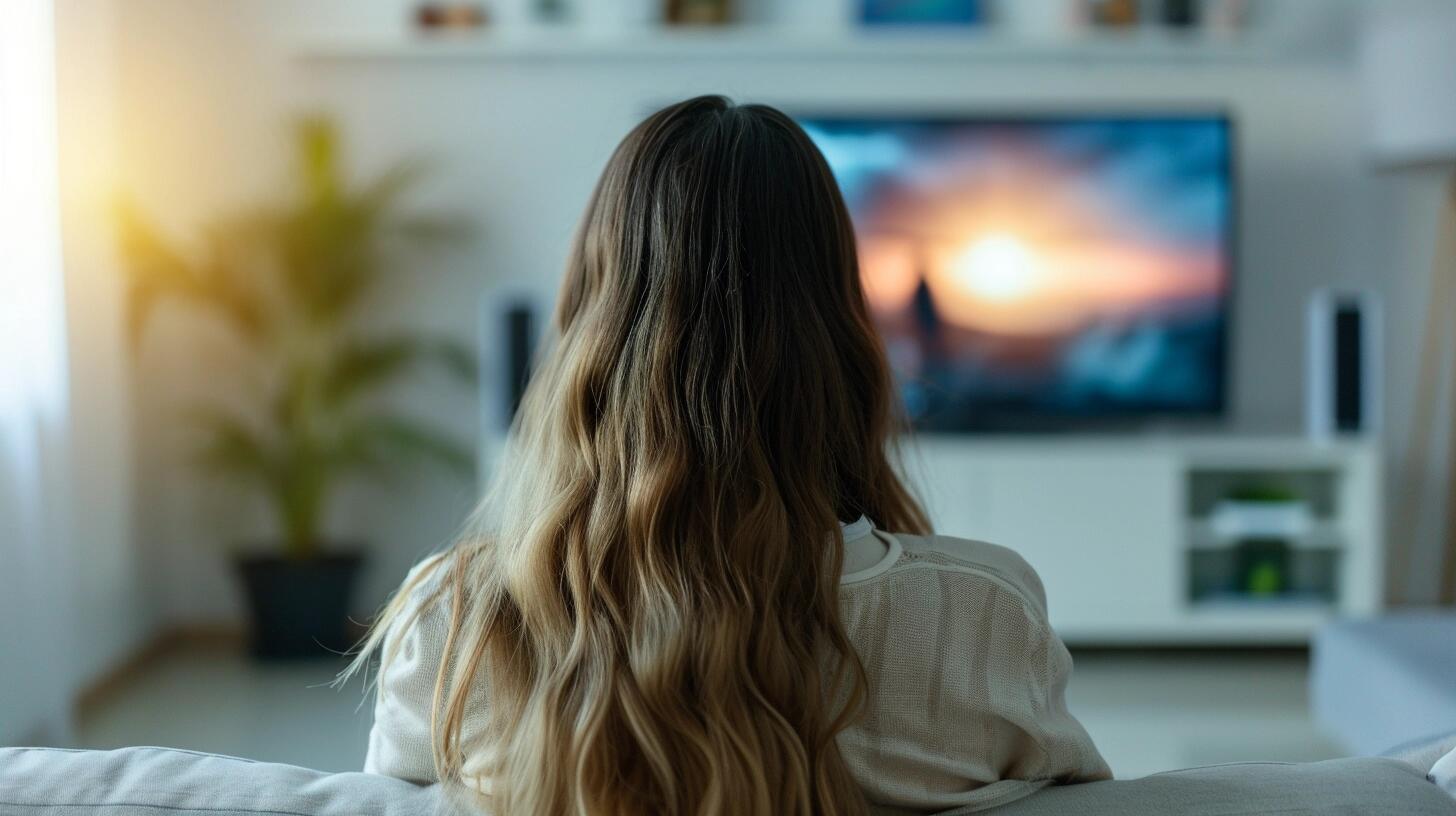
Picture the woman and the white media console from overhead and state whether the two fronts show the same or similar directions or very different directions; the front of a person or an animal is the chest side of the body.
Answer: very different directions

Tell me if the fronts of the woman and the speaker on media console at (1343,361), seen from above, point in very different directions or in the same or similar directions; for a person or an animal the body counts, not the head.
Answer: very different directions

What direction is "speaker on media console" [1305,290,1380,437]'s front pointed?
toward the camera

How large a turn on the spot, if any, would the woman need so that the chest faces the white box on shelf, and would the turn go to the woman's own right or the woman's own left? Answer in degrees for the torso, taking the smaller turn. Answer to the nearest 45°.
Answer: approximately 45° to the woman's own right

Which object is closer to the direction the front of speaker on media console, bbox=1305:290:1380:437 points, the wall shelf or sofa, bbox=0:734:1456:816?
the sofa

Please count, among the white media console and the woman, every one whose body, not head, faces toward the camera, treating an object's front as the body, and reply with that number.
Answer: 1

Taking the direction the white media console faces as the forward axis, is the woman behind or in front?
in front

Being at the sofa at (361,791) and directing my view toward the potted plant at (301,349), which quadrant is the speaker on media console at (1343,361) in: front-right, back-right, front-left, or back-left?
front-right

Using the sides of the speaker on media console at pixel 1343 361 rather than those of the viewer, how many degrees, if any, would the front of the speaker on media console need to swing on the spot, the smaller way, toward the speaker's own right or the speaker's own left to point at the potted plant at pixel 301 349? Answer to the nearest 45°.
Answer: approximately 45° to the speaker's own right

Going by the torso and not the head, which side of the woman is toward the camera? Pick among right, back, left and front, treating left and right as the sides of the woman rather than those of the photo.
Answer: back

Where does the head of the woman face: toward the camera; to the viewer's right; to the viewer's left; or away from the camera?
away from the camera

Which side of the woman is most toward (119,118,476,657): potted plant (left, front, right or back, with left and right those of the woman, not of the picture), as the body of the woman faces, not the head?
front

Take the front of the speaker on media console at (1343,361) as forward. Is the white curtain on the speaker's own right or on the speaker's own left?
on the speaker's own right
